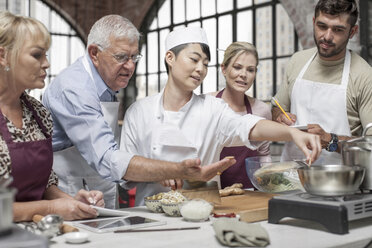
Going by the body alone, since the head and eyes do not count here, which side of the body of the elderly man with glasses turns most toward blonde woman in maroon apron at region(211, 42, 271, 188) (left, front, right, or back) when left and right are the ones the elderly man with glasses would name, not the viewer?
left

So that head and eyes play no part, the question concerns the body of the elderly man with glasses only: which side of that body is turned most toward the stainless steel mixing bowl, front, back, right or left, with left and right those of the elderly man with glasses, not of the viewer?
front

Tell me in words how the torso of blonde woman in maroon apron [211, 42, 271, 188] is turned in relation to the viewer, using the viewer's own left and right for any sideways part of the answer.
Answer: facing the viewer

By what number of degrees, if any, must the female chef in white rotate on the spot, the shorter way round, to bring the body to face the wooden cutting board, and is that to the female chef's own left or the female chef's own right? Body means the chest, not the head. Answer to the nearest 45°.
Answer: approximately 45° to the female chef's own left

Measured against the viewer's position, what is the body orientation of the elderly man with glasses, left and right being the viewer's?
facing the viewer and to the right of the viewer

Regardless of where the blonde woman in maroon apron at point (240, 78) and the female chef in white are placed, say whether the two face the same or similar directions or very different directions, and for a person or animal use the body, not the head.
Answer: same or similar directions

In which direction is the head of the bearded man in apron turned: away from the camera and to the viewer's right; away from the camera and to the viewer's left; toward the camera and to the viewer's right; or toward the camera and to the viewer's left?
toward the camera and to the viewer's left

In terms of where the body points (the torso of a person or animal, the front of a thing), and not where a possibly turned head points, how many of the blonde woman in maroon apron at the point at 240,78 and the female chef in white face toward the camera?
2

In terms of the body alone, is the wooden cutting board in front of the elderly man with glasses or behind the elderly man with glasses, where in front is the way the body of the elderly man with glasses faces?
in front

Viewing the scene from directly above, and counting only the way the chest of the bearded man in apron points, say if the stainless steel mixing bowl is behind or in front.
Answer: in front

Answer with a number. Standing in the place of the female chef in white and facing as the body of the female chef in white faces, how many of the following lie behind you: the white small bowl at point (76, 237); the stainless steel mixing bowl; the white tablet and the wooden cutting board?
0

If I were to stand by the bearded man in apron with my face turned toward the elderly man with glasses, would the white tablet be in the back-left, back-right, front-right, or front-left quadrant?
front-left

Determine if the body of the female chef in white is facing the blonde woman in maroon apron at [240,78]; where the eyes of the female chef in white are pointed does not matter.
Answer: no

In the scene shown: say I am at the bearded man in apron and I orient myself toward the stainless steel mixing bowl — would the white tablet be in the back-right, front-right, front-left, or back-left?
front-right

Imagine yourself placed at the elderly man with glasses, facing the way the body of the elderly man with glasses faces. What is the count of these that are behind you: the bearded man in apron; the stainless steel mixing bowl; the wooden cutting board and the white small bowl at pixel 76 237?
0

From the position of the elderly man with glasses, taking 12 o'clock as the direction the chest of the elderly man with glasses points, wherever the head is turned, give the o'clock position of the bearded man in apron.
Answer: The bearded man in apron is roughly at 10 o'clock from the elderly man with glasses.
